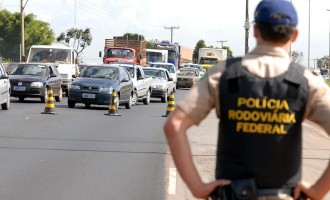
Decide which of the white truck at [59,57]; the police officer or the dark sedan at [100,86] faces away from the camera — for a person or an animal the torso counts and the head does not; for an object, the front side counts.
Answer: the police officer

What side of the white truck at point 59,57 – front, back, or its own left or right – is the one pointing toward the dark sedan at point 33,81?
front

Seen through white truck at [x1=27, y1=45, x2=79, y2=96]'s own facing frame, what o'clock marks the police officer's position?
The police officer is roughly at 12 o'clock from the white truck.

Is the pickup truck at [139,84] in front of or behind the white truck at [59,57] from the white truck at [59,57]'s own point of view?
in front

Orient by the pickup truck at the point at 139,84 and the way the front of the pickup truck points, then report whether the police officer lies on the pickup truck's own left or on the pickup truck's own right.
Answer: on the pickup truck's own left

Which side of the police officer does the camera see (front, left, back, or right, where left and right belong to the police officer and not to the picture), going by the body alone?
back

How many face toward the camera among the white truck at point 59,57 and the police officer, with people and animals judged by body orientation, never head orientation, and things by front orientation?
1

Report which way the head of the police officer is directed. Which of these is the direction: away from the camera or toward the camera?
away from the camera

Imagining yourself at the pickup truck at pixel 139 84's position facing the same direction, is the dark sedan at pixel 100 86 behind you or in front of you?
in front

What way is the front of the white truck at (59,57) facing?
toward the camera

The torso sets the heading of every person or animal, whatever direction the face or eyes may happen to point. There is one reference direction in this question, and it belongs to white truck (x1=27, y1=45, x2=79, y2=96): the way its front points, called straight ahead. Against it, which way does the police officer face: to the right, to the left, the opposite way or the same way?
the opposite way

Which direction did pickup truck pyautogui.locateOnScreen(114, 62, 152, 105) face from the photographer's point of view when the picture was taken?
facing the viewer and to the left of the viewer

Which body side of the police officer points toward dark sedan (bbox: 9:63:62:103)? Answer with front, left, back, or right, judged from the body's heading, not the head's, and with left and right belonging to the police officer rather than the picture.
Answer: front

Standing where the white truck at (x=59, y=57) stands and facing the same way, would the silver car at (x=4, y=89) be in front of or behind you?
in front

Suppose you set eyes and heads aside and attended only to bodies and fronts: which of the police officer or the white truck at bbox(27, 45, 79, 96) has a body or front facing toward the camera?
the white truck
